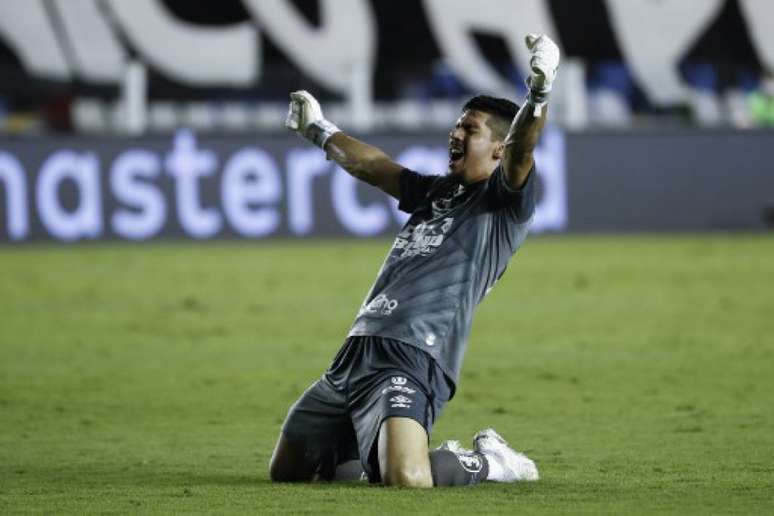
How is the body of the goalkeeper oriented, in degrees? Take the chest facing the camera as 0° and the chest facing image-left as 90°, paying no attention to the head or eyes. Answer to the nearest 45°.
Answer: approximately 45°
